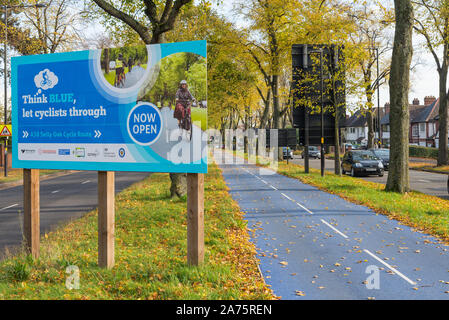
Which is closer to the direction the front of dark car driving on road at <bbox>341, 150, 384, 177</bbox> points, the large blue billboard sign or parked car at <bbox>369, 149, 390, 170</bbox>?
the large blue billboard sign

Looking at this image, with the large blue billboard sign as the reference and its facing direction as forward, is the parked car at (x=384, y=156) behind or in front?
behind

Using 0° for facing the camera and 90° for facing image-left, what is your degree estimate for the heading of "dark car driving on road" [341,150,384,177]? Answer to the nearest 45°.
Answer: approximately 315°

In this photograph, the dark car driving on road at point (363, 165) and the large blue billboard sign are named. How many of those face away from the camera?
0

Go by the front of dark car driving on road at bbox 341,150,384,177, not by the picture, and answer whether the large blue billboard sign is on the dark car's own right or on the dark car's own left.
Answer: on the dark car's own right

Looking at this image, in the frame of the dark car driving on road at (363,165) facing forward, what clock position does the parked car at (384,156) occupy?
the parked car at (384,156) is roughly at 8 o'clock from the dark car driving on road at (363,165).

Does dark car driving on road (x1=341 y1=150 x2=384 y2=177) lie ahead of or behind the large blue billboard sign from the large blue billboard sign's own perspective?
behind

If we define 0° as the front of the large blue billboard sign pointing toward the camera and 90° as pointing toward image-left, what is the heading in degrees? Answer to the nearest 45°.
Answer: approximately 45°
